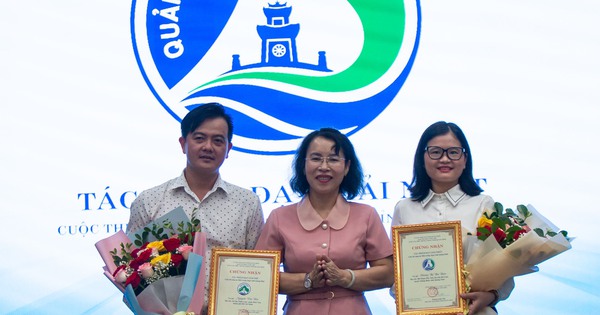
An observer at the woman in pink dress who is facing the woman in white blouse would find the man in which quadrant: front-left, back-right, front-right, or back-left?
back-left

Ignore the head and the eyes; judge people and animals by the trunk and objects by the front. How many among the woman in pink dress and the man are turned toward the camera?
2

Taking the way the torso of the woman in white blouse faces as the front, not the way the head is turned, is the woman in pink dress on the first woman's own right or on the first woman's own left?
on the first woman's own right

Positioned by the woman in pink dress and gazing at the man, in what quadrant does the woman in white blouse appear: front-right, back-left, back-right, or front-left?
back-right

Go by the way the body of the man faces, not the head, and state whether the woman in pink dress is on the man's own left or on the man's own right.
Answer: on the man's own left

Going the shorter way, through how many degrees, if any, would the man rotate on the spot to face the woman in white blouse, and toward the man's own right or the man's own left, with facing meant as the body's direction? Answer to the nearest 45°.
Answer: approximately 90° to the man's own left

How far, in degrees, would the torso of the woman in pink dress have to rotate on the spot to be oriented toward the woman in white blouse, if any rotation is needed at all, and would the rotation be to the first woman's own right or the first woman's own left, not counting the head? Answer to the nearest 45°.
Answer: approximately 90° to the first woman's own left

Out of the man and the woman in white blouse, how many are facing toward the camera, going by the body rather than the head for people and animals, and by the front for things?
2

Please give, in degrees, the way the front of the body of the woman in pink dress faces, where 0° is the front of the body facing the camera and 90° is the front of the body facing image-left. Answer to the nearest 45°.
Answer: approximately 0°

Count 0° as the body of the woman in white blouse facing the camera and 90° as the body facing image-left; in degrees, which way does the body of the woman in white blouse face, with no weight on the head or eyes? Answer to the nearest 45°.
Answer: approximately 0°
